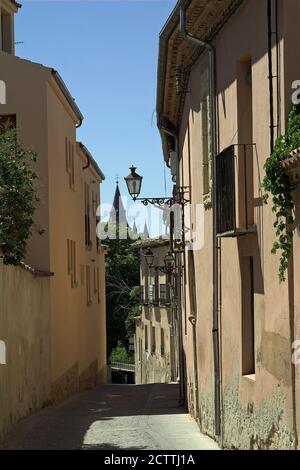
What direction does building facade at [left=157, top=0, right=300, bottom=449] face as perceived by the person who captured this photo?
facing to the left of the viewer

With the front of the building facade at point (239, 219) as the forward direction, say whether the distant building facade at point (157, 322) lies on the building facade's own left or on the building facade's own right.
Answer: on the building facade's own right

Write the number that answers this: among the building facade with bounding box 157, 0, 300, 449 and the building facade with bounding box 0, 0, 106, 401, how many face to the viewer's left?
1

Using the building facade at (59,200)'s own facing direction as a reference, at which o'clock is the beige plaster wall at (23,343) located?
The beige plaster wall is roughly at 3 o'clock from the building facade.

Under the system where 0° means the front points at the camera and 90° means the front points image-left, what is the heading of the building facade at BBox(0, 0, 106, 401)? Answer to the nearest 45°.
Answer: approximately 270°

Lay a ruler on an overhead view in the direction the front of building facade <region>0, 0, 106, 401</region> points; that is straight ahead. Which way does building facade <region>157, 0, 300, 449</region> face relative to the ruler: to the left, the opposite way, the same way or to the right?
the opposite way
